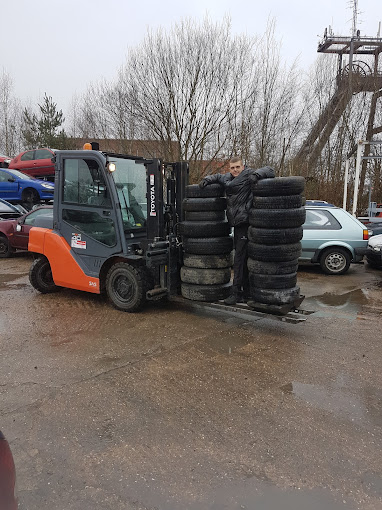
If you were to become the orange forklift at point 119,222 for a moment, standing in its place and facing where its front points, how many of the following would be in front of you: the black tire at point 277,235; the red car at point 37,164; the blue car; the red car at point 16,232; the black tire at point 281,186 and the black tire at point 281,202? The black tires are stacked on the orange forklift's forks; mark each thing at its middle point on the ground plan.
3

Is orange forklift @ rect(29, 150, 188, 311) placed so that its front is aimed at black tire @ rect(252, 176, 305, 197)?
yes

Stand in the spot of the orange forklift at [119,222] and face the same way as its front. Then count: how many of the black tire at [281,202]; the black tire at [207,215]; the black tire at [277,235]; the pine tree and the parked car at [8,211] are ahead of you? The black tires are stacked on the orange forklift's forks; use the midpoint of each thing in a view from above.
3

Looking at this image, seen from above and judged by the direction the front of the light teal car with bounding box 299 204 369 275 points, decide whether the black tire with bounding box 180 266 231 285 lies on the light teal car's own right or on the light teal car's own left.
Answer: on the light teal car's own left

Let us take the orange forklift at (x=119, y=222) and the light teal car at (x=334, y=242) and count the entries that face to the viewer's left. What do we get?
1

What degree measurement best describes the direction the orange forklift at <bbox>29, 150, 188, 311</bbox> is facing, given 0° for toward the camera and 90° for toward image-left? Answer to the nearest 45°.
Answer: approximately 315°

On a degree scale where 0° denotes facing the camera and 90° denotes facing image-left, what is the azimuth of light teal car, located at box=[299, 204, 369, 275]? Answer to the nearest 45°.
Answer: approximately 90°

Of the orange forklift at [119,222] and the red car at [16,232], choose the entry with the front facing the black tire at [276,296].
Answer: the orange forklift
